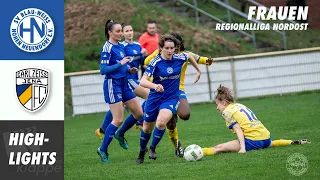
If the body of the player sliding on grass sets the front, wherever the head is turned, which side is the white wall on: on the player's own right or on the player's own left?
on the player's own right
